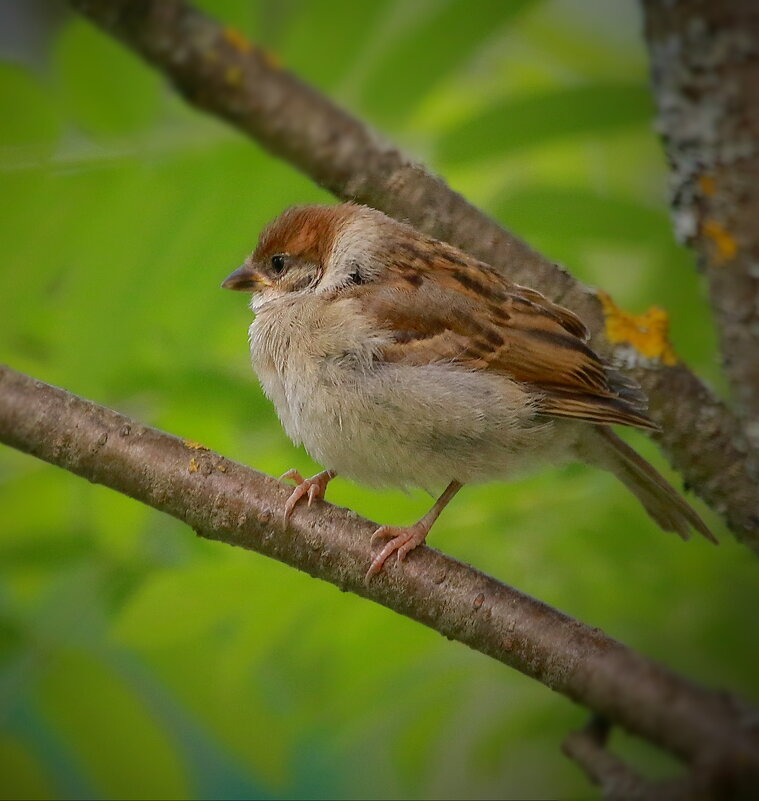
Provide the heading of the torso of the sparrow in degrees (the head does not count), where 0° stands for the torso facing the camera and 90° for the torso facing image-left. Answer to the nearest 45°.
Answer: approximately 90°
